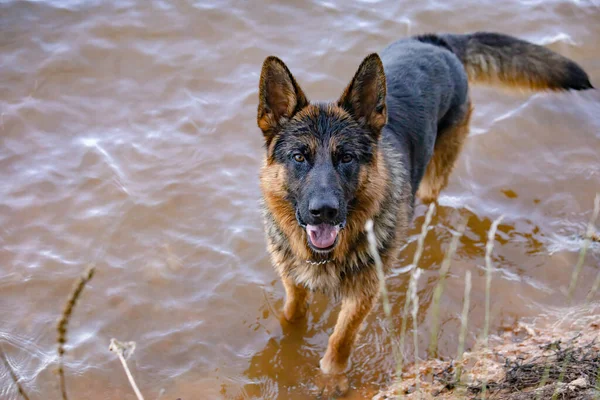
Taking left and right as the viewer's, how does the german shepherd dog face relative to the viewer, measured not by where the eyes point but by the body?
facing the viewer and to the left of the viewer
